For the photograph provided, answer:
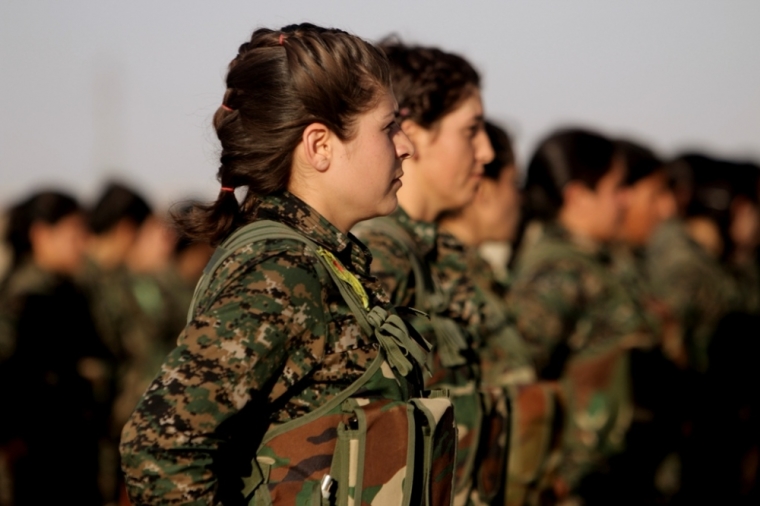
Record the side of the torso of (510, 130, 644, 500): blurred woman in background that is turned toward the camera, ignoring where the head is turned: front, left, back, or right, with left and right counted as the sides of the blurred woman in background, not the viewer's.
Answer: right

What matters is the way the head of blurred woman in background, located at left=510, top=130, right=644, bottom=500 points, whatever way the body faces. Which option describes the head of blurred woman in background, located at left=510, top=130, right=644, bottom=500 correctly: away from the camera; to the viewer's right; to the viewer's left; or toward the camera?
to the viewer's right

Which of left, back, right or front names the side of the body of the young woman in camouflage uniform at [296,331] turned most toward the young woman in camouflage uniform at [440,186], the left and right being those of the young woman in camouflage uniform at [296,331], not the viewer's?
left

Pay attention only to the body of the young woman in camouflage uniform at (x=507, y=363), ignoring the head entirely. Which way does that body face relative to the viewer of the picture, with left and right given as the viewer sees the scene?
facing to the right of the viewer

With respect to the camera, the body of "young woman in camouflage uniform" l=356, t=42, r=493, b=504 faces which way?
to the viewer's right

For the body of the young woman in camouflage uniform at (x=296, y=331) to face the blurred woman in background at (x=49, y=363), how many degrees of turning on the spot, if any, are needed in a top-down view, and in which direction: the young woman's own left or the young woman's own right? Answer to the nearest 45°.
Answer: approximately 90° to the young woman's own left

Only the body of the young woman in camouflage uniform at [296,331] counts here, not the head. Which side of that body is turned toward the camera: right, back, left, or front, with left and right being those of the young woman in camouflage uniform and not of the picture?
right

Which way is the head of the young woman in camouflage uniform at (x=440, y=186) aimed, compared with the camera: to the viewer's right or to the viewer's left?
to the viewer's right

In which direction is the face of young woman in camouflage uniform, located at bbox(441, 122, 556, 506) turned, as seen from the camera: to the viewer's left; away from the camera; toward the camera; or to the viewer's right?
to the viewer's right

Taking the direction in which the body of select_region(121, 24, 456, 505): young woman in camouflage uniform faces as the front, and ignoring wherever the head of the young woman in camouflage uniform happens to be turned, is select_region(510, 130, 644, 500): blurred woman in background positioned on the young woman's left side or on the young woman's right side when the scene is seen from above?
on the young woman's left side

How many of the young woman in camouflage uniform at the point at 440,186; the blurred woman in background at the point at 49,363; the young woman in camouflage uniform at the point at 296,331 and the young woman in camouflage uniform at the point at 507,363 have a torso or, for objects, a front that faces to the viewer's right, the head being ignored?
4

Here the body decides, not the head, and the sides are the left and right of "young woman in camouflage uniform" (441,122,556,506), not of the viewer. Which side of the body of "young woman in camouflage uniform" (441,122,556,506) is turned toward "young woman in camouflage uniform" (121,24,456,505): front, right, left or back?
right

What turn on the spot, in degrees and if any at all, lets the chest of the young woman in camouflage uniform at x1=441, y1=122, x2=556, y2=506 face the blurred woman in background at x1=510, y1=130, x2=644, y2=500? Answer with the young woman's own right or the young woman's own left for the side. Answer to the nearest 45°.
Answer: approximately 90° to the young woman's own left

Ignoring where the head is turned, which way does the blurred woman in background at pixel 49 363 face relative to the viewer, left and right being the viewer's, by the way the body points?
facing to the right of the viewer

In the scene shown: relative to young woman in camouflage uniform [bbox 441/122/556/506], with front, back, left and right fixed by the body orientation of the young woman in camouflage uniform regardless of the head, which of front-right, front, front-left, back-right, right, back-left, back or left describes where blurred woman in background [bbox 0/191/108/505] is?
back-left
